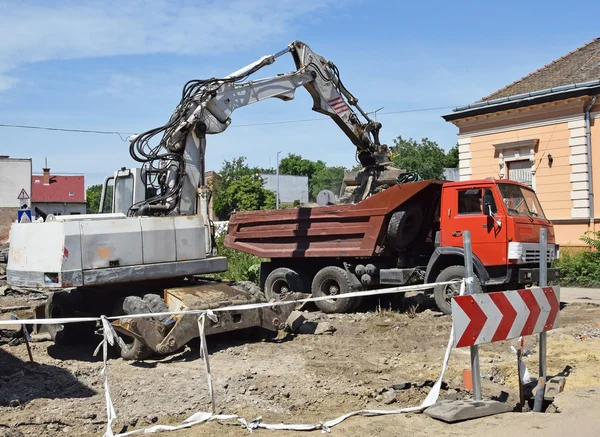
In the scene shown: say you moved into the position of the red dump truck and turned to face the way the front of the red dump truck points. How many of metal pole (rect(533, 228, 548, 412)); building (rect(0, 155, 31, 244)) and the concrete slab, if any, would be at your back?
1

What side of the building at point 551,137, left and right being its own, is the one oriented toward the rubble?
front

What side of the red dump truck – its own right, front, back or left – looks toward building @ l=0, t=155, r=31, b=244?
back

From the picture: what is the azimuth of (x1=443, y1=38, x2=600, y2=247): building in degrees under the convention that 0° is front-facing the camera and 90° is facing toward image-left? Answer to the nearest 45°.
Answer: approximately 45°

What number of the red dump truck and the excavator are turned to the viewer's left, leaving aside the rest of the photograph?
0

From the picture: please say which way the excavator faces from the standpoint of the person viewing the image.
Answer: facing away from the viewer and to the right of the viewer

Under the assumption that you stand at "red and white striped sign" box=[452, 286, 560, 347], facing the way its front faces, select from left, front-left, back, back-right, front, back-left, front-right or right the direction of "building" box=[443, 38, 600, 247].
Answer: back-left

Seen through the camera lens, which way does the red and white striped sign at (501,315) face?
facing the viewer and to the right of the viewer

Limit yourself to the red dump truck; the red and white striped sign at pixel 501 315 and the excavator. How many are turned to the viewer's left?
0

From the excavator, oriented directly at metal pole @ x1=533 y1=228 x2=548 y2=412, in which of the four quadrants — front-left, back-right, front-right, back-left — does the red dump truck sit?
front-left

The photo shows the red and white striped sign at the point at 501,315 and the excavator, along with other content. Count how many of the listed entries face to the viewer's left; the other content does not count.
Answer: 0

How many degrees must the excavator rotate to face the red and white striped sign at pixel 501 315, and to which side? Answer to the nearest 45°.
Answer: approximately 90° to its right

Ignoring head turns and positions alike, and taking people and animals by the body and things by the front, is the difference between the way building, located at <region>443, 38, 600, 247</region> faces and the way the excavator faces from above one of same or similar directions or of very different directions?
very different directions

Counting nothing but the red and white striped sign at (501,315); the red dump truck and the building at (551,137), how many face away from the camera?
0
